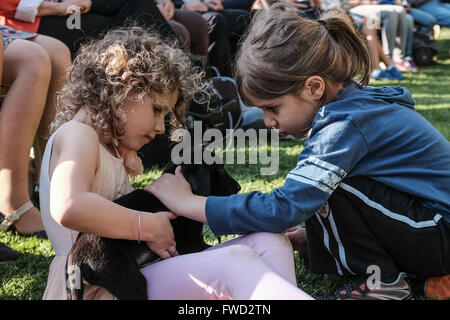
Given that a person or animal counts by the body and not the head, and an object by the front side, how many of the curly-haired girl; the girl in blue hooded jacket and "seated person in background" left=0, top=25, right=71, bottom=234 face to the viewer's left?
1

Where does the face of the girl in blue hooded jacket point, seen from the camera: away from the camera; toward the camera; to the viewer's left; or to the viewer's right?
to the viewer's left

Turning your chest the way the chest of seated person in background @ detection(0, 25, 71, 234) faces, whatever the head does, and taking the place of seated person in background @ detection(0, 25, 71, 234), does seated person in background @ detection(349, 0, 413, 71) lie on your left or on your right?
on your left

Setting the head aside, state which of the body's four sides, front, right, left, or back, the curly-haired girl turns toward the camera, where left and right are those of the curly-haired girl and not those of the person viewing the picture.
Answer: right

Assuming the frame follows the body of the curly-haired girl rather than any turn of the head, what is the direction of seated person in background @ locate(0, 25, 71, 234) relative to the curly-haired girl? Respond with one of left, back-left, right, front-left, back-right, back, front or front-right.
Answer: back-left

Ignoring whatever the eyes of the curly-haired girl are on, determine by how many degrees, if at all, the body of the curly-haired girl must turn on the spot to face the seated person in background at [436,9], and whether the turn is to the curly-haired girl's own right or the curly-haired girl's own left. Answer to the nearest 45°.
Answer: approximately 45° to the curly-haired girl's own left

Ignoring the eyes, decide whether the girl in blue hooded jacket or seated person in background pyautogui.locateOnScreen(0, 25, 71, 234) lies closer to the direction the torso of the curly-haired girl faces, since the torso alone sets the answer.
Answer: the girl in blue hooded jacket

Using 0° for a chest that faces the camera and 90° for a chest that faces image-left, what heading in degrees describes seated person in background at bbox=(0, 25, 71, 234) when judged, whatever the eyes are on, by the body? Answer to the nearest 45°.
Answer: approximately 315°

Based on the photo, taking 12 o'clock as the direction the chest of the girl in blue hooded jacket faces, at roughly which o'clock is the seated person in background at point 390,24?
The seated person in background is roughly at 3 o'clock from the girl in blue hooded jacket.

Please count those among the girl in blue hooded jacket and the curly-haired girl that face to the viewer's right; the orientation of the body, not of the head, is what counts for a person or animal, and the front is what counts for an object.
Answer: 1

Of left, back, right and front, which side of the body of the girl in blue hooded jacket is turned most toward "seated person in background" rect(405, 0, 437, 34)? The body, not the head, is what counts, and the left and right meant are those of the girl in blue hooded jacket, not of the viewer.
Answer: right

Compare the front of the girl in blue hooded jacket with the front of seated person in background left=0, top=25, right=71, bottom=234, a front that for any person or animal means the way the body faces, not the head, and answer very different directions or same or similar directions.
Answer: very different directions

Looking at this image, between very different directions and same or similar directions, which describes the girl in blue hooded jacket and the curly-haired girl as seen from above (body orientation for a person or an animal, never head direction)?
very different directions

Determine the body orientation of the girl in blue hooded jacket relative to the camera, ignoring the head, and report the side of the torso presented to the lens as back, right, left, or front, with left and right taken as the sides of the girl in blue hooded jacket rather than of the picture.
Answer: left
